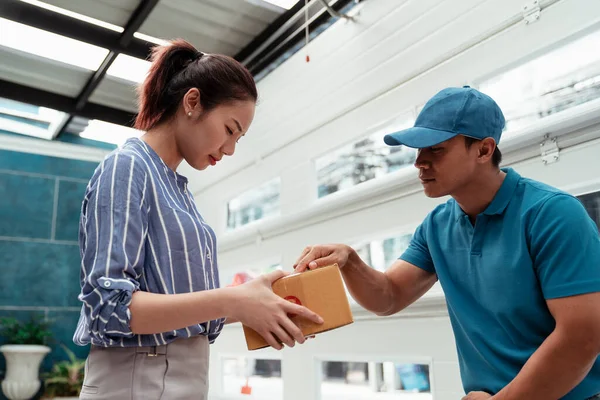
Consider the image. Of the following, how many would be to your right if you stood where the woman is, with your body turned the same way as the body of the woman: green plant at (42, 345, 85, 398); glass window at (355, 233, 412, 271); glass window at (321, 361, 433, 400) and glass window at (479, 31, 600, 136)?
0

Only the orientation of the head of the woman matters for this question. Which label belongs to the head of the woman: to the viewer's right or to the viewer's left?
to the viewer's right

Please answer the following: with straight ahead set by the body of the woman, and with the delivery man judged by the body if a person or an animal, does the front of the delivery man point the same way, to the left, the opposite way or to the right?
the opposite way

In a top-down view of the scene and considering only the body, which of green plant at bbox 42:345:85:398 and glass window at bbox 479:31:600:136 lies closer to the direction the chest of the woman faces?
the glass window

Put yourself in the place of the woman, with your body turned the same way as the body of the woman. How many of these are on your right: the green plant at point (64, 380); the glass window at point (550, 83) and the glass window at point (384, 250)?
0

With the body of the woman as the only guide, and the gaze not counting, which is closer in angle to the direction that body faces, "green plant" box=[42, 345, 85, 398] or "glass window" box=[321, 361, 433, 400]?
the glass window

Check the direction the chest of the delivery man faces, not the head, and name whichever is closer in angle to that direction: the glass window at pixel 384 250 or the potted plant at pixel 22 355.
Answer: the potted plant

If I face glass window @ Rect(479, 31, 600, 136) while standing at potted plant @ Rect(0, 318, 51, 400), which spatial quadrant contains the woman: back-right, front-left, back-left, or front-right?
front-right

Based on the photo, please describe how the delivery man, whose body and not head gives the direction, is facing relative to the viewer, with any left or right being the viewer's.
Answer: facing the viewer and to the left of the viewer

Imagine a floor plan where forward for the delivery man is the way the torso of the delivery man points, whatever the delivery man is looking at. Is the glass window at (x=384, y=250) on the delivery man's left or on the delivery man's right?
on the delivery man's right

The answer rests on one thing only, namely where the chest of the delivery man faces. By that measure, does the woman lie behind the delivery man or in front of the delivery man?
in front

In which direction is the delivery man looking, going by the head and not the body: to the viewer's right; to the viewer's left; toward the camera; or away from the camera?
to the viewer's left

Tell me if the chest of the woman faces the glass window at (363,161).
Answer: no

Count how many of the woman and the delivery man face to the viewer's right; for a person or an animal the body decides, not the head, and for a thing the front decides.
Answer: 1

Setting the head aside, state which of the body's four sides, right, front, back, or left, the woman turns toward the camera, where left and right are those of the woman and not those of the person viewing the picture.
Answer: right
